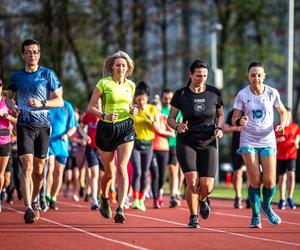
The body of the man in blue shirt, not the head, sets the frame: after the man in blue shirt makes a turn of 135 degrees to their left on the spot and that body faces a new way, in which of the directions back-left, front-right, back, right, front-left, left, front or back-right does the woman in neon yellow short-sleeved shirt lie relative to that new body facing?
front-right

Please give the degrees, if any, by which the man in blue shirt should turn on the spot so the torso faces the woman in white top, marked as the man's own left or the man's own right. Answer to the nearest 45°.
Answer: approximately 90° to the man's own left

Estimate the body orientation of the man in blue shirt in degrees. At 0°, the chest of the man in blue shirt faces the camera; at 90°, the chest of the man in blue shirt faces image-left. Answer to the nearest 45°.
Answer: approximately 0°

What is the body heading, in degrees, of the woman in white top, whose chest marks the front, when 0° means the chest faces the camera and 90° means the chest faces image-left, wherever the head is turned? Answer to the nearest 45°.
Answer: approximately 0°

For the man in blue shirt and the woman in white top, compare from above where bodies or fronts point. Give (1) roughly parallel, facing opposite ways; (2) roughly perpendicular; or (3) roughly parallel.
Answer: roughly parallel

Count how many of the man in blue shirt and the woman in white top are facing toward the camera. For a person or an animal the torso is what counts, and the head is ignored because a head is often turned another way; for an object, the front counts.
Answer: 2

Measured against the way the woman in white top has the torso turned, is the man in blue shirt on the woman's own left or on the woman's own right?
on the woman's own right

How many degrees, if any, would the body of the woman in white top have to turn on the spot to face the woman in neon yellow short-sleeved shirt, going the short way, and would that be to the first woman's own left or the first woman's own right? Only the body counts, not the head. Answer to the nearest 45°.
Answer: approximately 90° to the first woman's own right
